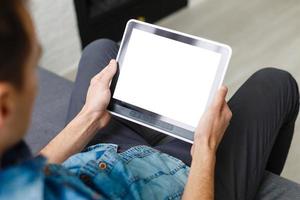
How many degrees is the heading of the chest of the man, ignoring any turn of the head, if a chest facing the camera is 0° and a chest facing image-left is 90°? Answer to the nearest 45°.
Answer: approximately 225°

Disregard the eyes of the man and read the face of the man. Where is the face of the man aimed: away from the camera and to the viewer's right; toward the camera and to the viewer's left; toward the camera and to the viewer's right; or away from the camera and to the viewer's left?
away from the camera and to the viewer's right
